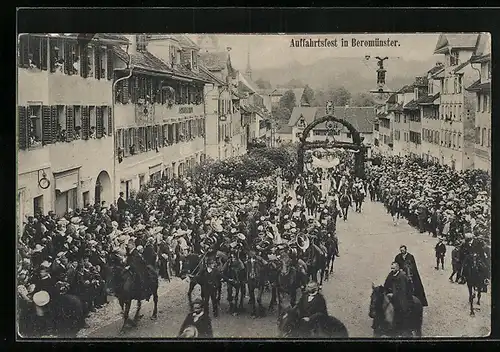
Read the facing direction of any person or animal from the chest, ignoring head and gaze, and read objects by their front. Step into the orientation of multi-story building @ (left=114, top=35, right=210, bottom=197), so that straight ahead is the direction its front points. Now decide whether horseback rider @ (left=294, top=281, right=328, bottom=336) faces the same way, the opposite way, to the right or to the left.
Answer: to the right

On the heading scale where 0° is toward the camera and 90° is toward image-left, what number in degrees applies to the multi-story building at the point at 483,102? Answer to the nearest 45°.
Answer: approximately 45°
